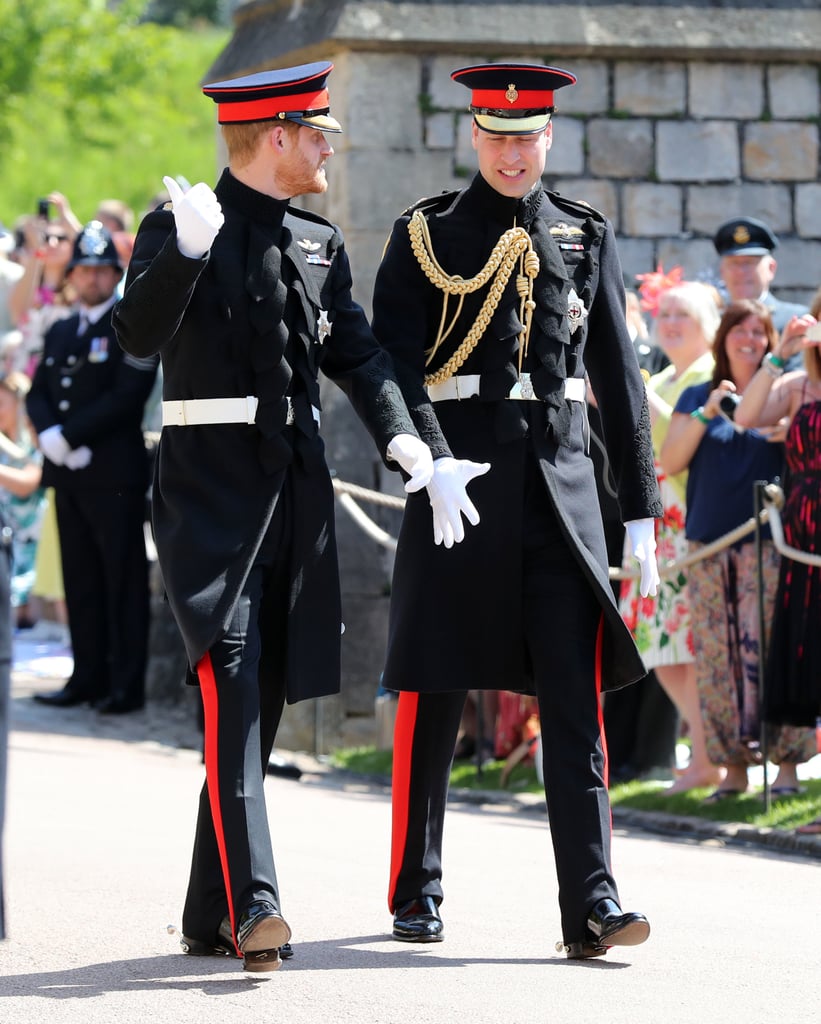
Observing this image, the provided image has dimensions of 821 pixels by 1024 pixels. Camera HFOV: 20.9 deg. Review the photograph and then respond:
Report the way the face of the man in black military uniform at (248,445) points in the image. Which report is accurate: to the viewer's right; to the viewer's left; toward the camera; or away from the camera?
to the viewer's right

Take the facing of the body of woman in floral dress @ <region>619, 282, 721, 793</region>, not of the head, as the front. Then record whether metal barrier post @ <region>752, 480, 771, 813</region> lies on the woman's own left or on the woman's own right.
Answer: on the woman's own left

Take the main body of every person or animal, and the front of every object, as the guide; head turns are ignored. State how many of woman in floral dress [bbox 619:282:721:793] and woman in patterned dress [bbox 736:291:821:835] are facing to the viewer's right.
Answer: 0

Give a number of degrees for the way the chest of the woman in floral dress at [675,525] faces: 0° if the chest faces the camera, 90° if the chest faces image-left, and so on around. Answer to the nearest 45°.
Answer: approximately 45°

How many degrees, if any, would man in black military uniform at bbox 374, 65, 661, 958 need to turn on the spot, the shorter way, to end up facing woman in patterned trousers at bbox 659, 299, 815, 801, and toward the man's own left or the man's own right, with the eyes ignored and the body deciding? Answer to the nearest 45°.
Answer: approximately 180°

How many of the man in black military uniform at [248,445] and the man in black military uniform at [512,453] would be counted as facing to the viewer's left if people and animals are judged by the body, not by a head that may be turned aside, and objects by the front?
0

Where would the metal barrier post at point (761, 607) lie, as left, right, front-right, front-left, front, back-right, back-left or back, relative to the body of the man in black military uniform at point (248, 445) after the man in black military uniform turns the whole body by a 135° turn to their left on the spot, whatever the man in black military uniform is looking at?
front-right

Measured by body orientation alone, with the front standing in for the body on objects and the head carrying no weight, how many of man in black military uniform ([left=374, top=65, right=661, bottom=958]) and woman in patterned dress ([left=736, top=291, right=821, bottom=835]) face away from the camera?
0

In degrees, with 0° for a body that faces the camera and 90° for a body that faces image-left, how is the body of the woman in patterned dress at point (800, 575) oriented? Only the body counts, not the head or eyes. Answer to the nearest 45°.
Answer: approximately 45°
